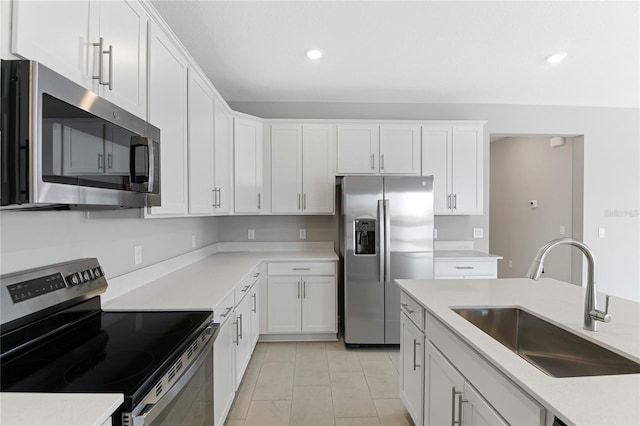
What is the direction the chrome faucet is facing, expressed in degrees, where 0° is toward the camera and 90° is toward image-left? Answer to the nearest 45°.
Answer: approximately 45°

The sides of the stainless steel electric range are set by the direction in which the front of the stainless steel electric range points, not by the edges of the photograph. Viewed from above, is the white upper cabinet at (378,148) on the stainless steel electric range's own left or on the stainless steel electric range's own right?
on the stainless steel electric range's own left

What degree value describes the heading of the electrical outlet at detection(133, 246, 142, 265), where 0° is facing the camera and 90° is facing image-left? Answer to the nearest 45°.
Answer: approximately 315°

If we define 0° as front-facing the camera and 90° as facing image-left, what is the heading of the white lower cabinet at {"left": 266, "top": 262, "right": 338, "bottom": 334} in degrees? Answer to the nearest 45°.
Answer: approximately 0°

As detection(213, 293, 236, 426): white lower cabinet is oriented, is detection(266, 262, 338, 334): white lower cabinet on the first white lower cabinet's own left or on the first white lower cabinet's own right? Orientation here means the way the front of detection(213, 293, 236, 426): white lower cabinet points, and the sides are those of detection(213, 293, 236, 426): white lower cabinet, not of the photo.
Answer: on the first white lower cabinet's own left
